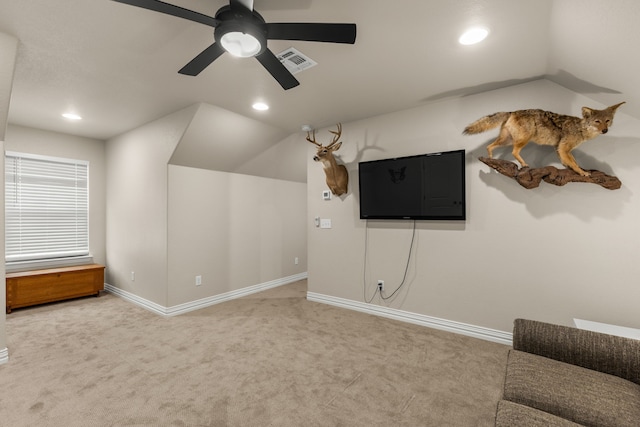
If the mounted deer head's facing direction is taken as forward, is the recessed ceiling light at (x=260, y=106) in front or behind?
in front

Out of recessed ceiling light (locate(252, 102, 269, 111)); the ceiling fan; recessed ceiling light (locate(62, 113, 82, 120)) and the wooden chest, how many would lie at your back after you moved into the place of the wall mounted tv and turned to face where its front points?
0

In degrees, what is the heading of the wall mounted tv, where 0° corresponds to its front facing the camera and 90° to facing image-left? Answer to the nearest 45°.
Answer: approximately 45°

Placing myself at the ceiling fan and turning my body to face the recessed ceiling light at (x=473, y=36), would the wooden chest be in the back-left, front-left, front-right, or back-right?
back-left

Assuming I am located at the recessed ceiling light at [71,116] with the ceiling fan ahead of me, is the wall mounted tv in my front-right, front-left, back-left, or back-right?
front-left

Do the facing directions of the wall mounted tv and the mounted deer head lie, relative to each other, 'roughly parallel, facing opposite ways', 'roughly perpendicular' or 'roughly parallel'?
roughly parallel

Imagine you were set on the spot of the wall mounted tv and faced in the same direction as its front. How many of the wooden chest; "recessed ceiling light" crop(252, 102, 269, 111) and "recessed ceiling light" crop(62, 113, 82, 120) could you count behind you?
0

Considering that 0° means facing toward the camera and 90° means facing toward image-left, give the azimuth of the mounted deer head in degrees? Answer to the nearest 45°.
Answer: approximately 45°

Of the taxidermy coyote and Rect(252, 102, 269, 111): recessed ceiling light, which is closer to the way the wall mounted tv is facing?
the recessed ceiling light

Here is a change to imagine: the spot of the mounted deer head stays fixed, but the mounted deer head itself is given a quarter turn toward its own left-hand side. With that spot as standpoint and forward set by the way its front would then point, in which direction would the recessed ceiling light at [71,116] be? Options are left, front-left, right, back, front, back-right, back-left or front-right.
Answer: back-right

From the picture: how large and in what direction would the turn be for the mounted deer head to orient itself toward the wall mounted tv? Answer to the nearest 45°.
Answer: approximately 90° to its left

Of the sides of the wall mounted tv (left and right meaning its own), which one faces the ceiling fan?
front

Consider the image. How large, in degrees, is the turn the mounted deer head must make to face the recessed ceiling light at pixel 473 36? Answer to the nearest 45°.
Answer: approximately 90° to its left

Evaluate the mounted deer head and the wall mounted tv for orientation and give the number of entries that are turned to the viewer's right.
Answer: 0

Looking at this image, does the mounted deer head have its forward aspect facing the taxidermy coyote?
no
